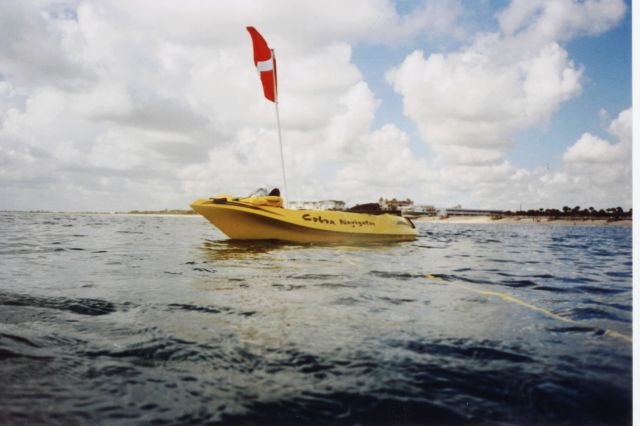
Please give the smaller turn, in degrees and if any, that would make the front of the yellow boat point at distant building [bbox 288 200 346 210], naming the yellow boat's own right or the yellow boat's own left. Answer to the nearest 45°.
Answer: approximately 135° to the yellow boat's own right

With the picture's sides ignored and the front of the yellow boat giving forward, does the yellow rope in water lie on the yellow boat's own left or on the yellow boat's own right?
on the yellow boat's own left

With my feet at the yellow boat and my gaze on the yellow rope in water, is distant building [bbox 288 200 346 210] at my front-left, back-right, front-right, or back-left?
back-left

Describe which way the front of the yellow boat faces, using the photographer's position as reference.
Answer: facing to the left of the viewer
